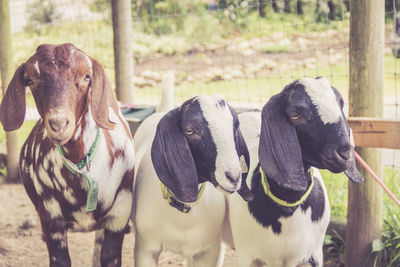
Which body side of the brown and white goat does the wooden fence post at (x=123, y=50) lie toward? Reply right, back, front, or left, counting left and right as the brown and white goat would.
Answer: back

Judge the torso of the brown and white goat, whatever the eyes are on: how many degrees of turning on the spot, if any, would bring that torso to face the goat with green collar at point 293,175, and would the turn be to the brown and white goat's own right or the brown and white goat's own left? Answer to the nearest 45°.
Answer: approximately 45° to the brown and white goat's own left

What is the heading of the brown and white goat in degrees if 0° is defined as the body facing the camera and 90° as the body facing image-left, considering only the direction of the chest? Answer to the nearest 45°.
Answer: approximately 0°

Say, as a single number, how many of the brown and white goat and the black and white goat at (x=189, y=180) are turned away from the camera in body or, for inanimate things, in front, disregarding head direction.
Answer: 0

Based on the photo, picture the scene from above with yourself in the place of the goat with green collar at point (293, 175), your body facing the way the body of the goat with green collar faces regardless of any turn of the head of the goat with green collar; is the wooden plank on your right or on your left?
on your left

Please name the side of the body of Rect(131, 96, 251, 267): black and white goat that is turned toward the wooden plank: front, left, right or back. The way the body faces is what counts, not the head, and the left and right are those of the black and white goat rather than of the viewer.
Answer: left

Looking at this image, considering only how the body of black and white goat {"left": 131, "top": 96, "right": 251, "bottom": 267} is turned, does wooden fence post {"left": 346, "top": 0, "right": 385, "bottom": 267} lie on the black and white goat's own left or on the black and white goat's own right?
on the black and white goat's own left
